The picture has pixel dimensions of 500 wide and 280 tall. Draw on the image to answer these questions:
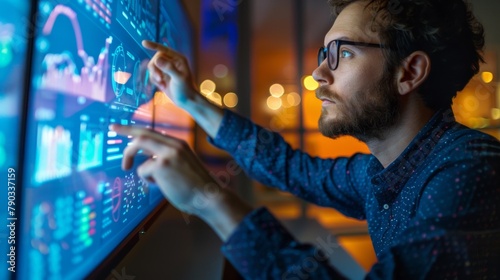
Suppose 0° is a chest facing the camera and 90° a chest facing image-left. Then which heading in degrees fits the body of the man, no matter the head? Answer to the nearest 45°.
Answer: approximately 90°

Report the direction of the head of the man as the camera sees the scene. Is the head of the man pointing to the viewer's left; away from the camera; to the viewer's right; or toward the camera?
to the viewer's left
